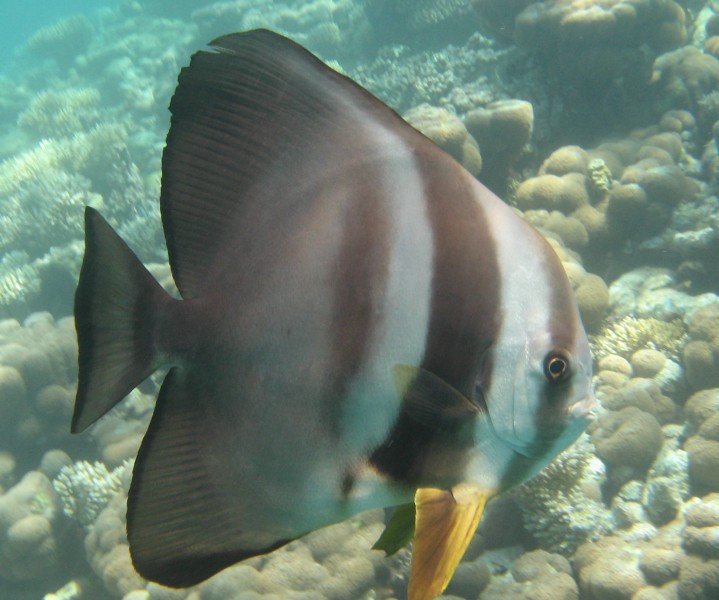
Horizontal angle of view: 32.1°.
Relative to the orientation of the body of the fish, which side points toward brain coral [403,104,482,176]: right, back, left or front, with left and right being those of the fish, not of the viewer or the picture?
left

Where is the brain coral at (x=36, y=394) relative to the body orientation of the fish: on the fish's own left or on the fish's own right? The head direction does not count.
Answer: on the fish's own left

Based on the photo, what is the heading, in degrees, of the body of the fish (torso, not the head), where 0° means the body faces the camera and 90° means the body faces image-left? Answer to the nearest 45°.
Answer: approximately 270°

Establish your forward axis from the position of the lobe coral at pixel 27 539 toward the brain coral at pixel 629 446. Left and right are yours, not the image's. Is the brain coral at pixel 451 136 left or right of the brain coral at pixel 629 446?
left
